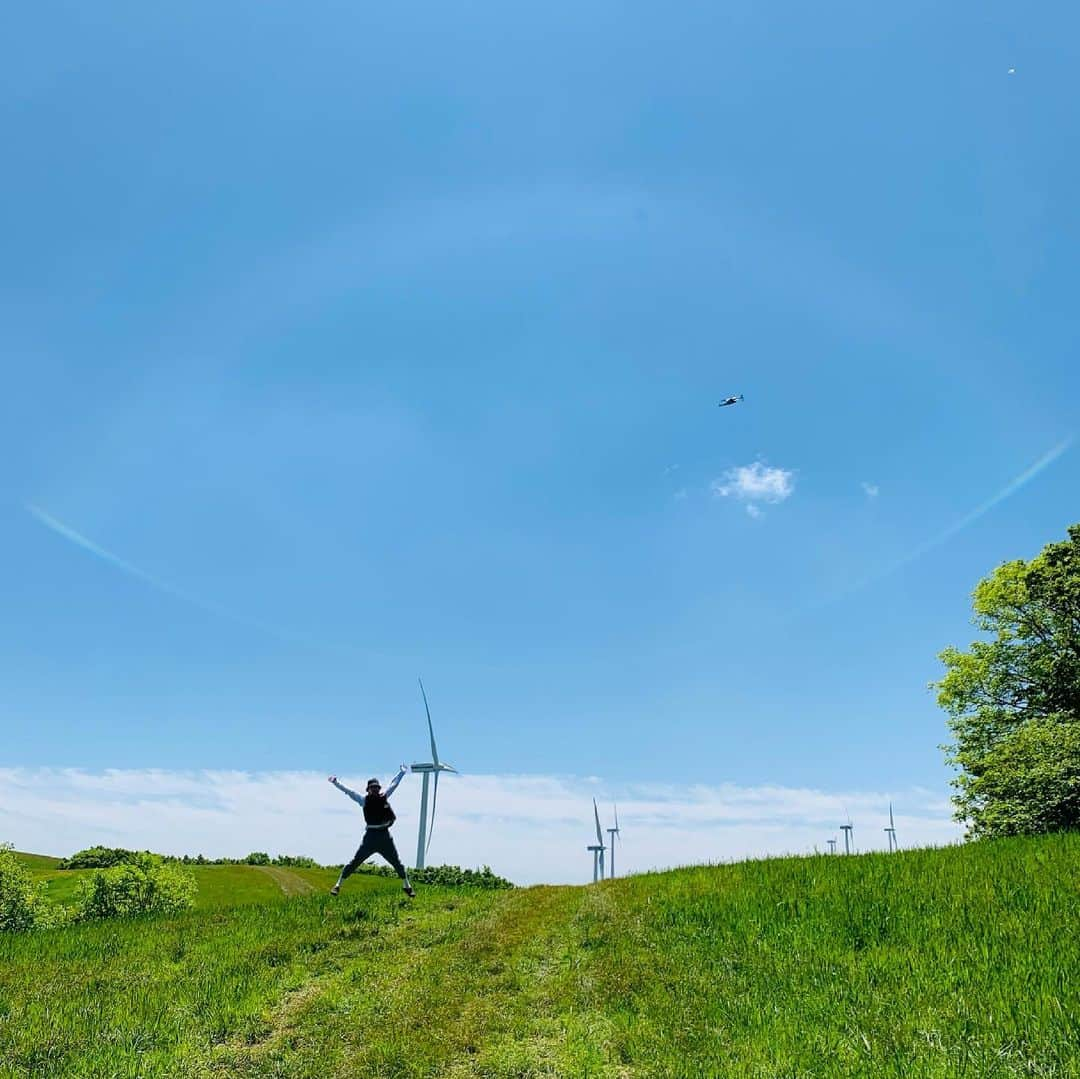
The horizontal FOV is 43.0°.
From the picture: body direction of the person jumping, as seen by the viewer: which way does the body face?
toward the camera

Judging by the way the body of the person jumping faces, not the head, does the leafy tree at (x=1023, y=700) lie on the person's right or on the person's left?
on the person's left

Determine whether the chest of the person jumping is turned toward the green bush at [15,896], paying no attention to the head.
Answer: no

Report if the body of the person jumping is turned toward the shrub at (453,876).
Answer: no

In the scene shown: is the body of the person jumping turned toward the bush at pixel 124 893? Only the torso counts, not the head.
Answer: no
